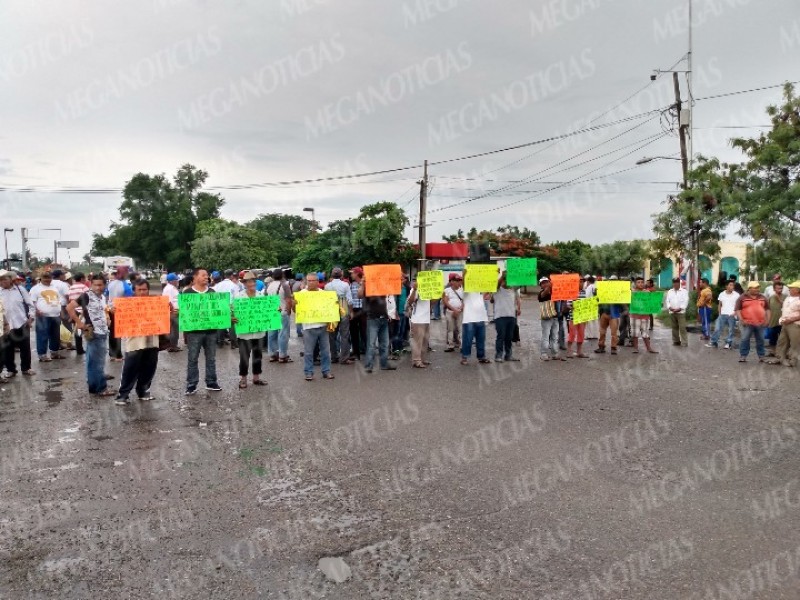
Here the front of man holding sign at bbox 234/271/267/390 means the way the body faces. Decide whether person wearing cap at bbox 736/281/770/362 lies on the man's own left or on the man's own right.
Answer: on the man's own left

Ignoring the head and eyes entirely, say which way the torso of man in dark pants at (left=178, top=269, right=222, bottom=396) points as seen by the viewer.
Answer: toward the camera

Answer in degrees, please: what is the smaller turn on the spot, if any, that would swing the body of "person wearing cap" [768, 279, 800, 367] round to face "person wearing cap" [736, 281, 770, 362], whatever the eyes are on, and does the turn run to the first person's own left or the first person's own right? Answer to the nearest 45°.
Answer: approximately 90° to the first person's own right

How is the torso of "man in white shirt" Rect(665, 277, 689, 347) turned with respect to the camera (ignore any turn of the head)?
toward the camera

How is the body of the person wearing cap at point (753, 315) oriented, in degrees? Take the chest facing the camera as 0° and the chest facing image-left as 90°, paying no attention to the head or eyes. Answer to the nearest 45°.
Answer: approximately 0°

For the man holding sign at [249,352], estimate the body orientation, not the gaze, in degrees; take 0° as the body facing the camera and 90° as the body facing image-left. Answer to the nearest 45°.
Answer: approximately 0°

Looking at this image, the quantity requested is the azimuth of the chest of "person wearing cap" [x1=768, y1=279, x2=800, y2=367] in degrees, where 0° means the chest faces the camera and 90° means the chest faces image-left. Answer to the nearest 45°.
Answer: approximately 45°

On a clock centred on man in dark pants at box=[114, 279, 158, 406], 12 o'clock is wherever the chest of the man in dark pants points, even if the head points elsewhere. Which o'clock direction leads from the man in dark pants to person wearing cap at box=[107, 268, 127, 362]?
The person wearing cap is roughly at 6 o'clock from the man in dark pants.

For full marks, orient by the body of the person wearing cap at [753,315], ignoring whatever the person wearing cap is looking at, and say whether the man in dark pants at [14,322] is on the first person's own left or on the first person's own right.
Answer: on the first person's own right

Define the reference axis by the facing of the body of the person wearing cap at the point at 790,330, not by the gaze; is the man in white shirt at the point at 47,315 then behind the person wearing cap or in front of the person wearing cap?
in front

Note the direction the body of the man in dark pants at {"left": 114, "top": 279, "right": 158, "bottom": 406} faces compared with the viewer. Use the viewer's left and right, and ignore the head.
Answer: facing the viewer
